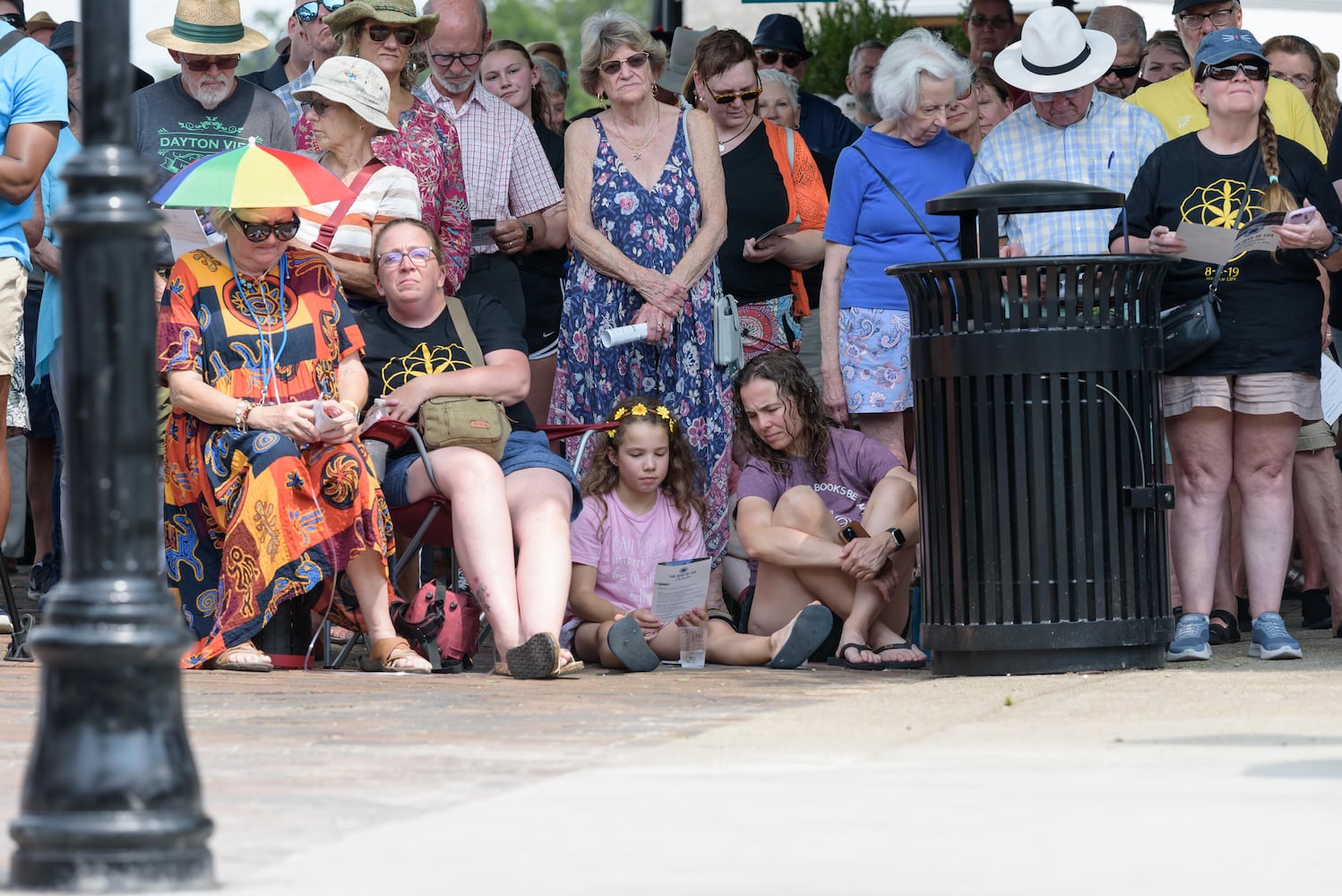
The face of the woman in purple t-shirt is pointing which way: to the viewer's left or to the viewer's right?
to the viewer's left

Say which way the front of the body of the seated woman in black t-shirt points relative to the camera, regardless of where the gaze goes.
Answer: toward the camera

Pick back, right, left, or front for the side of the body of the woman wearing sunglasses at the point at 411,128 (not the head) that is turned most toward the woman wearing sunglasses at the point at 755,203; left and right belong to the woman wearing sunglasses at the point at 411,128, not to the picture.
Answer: left

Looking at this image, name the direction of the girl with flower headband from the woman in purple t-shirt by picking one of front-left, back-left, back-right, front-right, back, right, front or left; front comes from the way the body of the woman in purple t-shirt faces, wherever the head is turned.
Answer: right

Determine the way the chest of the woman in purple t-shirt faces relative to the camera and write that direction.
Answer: toward the camera

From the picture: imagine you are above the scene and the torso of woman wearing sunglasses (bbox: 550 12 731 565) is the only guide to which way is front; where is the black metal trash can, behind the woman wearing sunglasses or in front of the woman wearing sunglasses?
in front

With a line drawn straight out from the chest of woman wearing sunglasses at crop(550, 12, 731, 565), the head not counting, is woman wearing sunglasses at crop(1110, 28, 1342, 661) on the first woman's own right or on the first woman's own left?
on the first woman's own left

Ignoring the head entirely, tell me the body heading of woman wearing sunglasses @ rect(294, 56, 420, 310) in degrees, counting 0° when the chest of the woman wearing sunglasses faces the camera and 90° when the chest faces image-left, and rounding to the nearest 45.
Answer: approximately 45°

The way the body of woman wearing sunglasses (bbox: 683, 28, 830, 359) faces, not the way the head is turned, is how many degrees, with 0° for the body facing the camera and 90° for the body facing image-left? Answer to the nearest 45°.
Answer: approximately 0°
